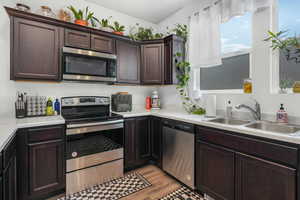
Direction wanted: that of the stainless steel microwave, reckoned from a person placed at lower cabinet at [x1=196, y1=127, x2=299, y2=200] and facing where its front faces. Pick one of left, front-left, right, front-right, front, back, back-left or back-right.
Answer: front-right

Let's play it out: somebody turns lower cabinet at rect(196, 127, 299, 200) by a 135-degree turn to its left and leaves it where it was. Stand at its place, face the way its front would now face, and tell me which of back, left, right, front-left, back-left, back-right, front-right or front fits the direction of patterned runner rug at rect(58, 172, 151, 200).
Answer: back

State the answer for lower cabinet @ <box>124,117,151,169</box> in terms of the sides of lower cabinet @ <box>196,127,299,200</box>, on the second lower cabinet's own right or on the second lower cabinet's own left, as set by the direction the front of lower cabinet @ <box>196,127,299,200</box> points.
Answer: on the second lower cabinet's own right

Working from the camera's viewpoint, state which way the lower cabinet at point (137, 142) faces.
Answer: facing the viewer and to the right of the viewer

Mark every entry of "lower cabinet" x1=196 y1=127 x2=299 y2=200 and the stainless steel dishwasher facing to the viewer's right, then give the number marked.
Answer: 0

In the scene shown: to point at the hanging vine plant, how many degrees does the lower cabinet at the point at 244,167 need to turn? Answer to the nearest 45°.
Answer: approximately 90° to its right

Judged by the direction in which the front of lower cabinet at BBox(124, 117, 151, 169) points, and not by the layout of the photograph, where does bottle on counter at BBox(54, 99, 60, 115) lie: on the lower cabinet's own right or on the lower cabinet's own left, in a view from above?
on the lower cabinet's own right

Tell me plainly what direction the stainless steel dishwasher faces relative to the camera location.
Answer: facing the viewer and to the left of the viewer
